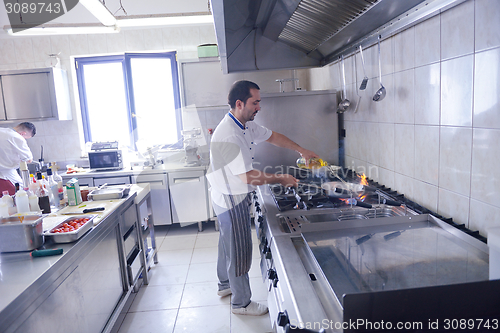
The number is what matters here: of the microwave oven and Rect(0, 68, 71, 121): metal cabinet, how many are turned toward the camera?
2

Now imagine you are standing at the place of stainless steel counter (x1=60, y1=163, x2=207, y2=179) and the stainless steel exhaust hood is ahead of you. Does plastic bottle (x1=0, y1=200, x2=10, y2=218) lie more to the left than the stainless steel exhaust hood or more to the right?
right

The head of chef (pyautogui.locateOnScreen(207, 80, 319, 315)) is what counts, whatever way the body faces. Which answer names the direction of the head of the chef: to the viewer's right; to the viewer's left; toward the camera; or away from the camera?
to the viewer's right

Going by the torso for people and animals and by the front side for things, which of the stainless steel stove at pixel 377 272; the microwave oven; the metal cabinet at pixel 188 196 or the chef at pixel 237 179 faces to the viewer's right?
the chef

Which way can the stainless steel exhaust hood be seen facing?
to the viewer's left

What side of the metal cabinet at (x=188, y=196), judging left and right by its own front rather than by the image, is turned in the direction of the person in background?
right

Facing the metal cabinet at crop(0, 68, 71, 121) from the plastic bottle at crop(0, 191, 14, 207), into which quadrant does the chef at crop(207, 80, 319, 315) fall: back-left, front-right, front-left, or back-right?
back-right

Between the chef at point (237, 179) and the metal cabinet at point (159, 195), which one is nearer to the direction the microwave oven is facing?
the chef
